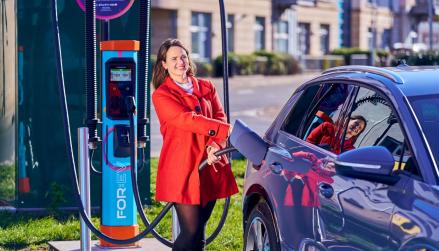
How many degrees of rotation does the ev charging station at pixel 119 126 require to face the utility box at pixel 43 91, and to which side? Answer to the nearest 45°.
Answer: approximately 135° to its right

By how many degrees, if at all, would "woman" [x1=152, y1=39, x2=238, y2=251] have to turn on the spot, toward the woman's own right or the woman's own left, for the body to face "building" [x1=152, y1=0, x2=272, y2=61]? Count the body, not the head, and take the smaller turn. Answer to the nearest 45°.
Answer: approximately 135° to the woman's own left

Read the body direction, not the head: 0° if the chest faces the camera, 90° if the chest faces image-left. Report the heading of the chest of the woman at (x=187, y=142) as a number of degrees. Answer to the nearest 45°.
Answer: approximately 315°

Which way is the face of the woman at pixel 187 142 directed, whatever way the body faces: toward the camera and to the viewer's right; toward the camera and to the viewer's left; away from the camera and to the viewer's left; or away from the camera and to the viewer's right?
toward the camera and to the viewer's right

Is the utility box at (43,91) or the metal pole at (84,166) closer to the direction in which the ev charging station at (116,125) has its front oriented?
the metal pole

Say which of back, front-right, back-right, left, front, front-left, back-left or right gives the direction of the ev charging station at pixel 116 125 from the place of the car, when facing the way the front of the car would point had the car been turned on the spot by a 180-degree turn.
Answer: front

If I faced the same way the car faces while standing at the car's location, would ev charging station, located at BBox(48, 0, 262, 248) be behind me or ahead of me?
behind

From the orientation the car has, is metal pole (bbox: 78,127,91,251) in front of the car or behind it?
behind

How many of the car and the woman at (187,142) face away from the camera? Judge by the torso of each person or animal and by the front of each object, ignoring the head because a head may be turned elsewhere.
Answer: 0

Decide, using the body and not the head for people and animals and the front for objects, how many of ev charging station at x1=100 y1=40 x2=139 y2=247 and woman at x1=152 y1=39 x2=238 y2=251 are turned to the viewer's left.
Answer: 0

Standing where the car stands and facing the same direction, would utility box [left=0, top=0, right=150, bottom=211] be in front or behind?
behind

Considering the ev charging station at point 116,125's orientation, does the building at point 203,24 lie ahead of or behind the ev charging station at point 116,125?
behind

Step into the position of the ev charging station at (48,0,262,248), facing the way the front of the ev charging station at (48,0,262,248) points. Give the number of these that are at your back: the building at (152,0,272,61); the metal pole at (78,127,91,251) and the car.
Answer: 1
